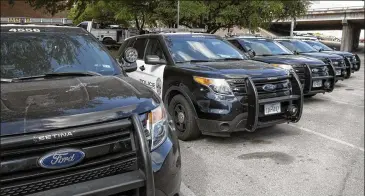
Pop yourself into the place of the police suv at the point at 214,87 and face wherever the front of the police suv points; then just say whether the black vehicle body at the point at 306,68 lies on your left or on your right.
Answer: on your left

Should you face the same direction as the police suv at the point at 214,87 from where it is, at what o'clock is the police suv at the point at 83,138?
the police suv at the point at 83,138 is roughly at 2 o'clock from the police suv at the point at 214,87.

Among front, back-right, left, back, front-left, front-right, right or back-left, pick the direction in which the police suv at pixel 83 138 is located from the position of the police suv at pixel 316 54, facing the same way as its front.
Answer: front-right

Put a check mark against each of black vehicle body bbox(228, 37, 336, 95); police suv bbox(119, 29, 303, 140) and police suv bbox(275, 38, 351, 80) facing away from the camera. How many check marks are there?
0

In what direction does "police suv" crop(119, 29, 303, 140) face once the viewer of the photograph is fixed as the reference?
facing the viewer and to the right of the viewer
